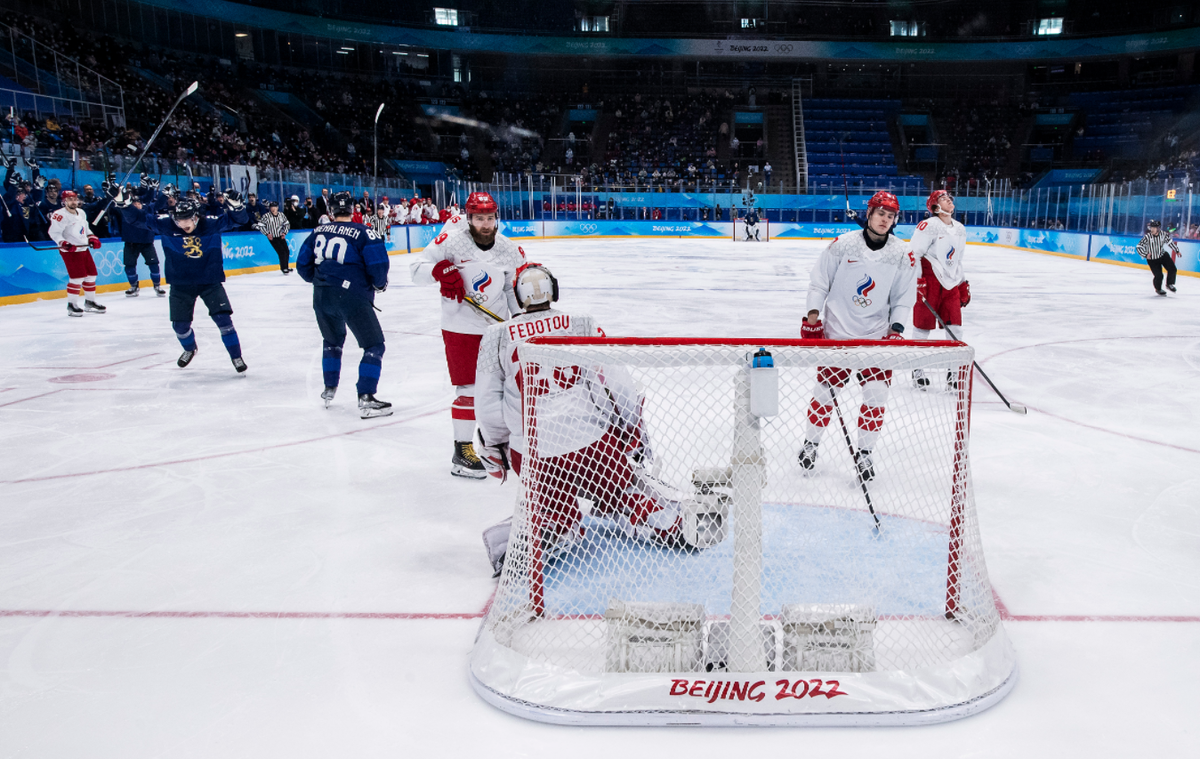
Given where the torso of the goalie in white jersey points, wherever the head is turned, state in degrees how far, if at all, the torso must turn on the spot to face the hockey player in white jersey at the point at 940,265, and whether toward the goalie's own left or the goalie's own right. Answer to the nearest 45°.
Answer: approximately 45° to the goalie's own right

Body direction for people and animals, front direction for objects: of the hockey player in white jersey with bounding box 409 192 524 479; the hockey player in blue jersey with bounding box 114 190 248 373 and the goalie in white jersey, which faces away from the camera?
the goalie in white jersey

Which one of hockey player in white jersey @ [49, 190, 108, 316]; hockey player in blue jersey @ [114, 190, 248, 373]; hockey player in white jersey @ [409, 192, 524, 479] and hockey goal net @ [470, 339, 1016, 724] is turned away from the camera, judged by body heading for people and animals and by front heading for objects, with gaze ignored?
the hockey goal net

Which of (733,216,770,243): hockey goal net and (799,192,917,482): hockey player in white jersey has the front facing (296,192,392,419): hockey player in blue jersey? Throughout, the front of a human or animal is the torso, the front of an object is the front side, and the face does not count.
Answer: the hockey goal net

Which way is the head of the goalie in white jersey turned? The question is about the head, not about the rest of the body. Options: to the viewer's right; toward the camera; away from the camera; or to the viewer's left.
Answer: away from the camera

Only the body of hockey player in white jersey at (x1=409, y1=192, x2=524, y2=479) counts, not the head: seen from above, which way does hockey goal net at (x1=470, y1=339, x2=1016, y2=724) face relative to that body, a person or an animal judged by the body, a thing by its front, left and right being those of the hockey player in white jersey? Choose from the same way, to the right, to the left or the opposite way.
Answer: the opposite way

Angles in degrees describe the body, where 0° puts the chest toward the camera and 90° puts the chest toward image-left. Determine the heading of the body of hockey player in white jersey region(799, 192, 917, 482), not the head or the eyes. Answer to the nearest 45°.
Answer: approximately 0°

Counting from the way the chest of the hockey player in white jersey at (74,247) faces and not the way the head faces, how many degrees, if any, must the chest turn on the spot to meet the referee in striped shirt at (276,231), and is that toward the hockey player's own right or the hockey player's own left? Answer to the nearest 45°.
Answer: approximately 90° to the hockey player's own left

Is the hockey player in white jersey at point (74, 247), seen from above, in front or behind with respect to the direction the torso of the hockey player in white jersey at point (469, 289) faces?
behind

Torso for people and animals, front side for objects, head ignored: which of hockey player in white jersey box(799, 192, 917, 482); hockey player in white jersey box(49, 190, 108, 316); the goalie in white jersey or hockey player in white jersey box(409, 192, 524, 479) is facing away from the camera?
the goalie in white jersey

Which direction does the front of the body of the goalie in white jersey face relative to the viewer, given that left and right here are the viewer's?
facing away from the viewer

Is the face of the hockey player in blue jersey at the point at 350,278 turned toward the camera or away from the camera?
away from the camera

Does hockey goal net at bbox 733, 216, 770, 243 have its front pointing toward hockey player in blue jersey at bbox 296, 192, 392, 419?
yes
